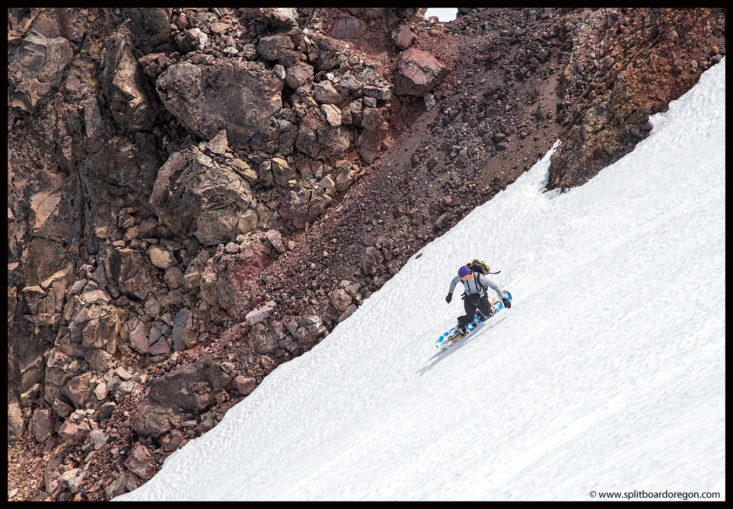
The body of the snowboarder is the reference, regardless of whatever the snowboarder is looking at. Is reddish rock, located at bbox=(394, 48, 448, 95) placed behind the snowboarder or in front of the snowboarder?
behind

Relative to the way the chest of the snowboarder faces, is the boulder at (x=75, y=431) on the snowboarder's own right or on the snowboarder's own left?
on the snowboarder's own right

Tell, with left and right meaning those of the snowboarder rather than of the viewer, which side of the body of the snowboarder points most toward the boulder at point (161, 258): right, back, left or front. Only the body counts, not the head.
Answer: right

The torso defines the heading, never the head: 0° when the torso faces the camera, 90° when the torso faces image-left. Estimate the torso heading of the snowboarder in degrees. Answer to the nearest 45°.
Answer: approximately 45°

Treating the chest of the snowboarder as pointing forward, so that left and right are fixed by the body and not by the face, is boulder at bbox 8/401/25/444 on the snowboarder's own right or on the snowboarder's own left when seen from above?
on the snowboarder's own right

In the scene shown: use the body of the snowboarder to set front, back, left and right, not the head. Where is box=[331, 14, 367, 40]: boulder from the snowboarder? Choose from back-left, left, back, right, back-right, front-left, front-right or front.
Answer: back-right
